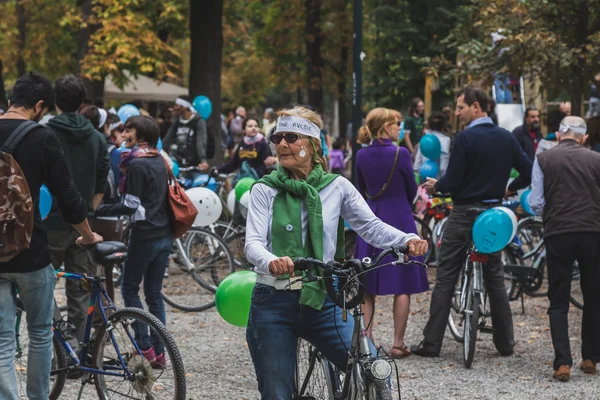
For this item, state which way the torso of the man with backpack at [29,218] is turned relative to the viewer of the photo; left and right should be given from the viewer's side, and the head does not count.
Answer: facing away from the viewer and to the right of the viewer

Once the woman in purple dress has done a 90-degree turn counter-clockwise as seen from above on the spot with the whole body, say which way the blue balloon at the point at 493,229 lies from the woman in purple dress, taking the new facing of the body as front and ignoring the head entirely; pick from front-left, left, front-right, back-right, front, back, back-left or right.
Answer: back-right

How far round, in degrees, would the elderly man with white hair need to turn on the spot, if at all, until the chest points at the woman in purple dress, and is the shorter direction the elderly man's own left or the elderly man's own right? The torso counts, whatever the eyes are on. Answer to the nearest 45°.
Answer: approximately 90° to the elderly man's own left

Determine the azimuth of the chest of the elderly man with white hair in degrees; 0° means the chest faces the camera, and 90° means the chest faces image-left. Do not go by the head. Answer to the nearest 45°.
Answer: approximately 180°

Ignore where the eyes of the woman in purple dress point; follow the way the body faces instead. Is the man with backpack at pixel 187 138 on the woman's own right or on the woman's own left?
on the woman's own left

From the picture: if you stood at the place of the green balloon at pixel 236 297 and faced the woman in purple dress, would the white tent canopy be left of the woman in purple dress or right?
left

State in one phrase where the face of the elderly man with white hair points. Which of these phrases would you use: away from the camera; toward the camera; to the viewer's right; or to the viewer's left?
away from the camera

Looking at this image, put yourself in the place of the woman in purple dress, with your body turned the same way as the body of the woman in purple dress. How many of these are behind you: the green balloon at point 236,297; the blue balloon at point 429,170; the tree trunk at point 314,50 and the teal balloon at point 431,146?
1

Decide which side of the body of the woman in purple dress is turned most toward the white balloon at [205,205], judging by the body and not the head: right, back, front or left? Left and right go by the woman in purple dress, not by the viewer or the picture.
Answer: left

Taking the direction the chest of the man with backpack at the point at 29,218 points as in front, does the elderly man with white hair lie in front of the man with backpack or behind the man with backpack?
in front

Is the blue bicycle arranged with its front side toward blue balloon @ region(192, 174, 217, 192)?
no

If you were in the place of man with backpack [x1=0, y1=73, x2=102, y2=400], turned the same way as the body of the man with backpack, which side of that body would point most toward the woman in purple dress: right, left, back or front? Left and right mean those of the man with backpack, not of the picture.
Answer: front

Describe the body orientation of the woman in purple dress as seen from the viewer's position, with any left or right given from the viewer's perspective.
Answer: facing away from the viewer and to the right of the viewer

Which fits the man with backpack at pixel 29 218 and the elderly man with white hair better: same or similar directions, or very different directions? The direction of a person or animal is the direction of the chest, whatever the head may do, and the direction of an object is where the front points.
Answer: same or similar directions
